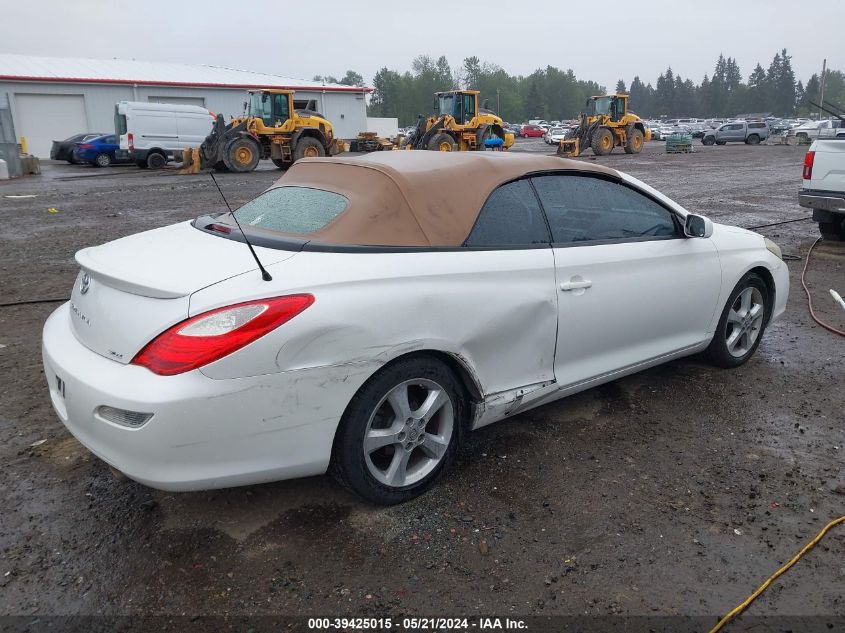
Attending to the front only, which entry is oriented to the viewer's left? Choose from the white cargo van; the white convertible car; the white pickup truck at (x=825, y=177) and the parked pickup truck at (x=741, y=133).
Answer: the parked pickup truck

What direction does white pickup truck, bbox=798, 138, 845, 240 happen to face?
away from the camera

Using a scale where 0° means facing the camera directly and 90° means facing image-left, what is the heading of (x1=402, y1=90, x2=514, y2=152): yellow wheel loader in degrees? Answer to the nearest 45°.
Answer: approximately 45°

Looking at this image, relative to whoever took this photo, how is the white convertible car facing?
facing away from the viewer and to the right of the viewer

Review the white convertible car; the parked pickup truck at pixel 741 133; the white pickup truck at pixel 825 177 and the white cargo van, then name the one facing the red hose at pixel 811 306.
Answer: the white convertible car

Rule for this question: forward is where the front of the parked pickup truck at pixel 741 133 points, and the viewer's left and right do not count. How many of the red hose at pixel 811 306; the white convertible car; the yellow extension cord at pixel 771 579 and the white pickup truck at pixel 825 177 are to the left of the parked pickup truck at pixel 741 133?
4

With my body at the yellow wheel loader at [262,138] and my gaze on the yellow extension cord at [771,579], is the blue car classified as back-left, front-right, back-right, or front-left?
back-right

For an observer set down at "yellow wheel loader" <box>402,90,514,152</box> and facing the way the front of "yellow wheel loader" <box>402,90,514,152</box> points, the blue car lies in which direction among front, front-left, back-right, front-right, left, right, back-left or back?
front-right

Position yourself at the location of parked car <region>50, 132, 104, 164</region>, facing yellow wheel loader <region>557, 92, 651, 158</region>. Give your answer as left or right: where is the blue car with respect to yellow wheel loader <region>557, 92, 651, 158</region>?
right

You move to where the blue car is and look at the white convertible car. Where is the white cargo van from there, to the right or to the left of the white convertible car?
left

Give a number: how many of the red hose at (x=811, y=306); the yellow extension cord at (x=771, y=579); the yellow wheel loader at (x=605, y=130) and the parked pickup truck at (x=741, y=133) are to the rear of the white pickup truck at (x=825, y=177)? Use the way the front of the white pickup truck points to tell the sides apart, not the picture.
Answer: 2

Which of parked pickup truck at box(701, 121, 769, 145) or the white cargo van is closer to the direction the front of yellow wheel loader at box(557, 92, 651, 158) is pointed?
the white cargo van

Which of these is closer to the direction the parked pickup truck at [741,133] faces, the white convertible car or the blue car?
the blue car
